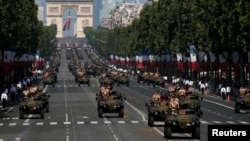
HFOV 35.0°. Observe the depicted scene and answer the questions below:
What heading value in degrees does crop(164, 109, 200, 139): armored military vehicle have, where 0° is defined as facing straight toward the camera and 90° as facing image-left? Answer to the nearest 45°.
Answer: approximately 0°
